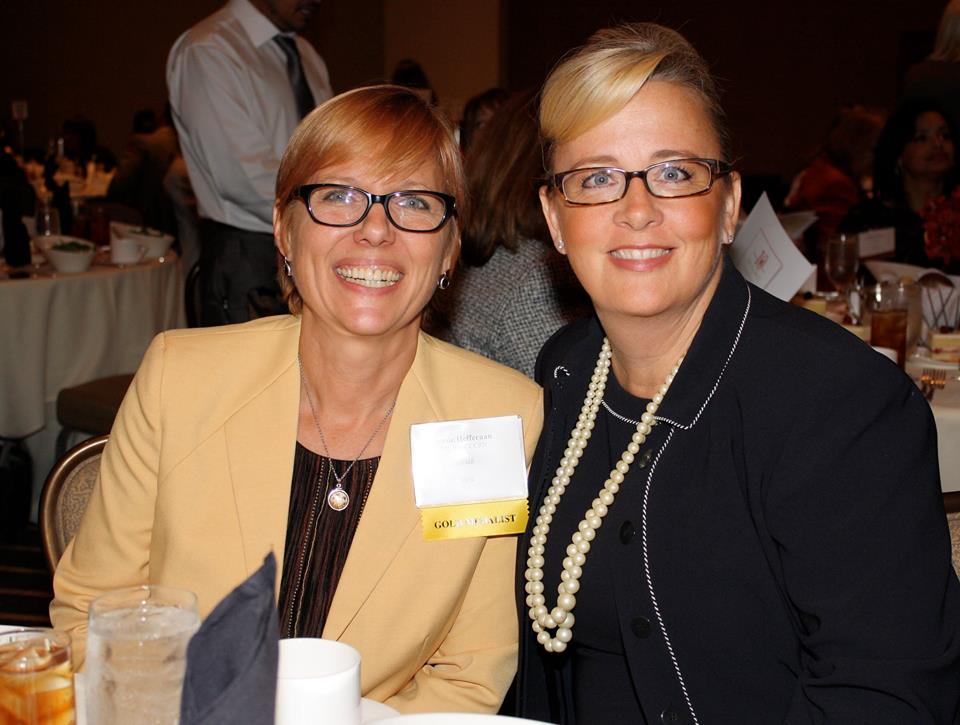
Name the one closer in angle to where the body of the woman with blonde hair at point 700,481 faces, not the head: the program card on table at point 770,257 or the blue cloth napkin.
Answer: the blue cloth napkin

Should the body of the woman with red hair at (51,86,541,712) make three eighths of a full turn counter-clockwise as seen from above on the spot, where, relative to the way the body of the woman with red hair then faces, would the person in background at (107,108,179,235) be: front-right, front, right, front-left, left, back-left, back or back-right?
front-left

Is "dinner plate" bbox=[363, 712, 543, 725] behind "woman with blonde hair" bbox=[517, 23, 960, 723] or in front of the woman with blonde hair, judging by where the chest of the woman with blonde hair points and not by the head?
in front

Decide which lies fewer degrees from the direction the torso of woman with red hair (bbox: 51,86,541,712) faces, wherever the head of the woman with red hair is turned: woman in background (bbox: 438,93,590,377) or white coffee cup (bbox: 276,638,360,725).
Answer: the white coffee cup

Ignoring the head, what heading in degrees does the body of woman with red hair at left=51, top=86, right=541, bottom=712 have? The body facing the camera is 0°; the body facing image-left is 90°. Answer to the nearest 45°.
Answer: approximately 0°

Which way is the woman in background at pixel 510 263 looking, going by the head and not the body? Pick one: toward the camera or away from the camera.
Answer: away from the camera

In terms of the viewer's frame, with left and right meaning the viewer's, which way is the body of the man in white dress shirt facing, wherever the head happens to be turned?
facing the viewer and to the right of the viewer

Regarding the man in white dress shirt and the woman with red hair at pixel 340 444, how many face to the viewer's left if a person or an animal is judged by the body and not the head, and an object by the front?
0

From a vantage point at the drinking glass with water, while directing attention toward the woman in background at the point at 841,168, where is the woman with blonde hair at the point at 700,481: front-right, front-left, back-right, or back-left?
front-right

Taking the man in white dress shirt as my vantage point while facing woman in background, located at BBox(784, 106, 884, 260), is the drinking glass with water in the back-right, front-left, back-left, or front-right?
back-right

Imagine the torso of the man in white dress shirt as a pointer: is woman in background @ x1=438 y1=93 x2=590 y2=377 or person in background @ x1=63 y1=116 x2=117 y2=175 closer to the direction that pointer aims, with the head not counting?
the woman in background

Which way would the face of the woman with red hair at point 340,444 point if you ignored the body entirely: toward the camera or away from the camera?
toward the camera

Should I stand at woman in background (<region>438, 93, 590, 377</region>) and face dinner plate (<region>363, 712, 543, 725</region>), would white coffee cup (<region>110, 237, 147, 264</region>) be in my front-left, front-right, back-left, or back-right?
back-right

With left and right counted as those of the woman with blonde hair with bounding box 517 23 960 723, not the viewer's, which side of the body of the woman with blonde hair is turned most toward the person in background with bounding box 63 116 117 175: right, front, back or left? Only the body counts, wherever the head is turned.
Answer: right

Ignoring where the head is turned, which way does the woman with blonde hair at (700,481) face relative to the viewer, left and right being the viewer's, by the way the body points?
facing the viewer and to the left of the viewer

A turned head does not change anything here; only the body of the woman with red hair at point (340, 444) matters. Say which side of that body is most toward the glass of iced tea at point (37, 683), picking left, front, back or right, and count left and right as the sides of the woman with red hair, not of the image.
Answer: front
